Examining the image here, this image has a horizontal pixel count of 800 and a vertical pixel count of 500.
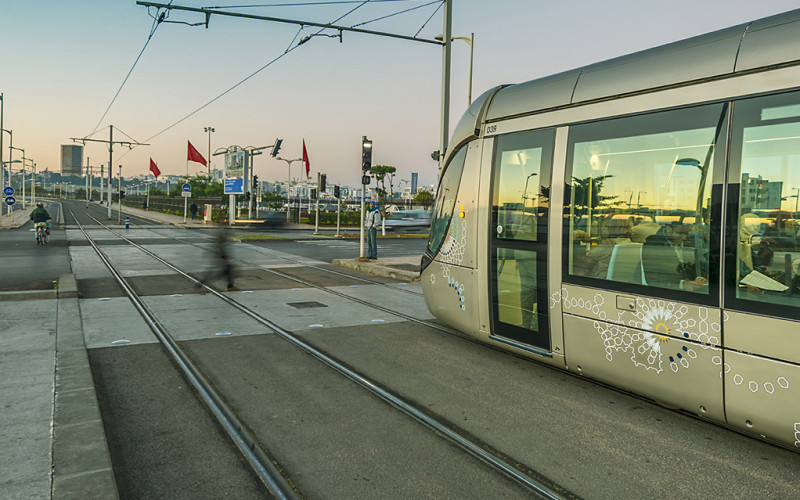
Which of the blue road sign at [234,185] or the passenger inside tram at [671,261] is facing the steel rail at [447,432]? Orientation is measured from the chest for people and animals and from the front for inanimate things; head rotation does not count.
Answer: the blue road sign

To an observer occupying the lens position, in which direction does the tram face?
facing away from the viewer and to the left of the viewer
